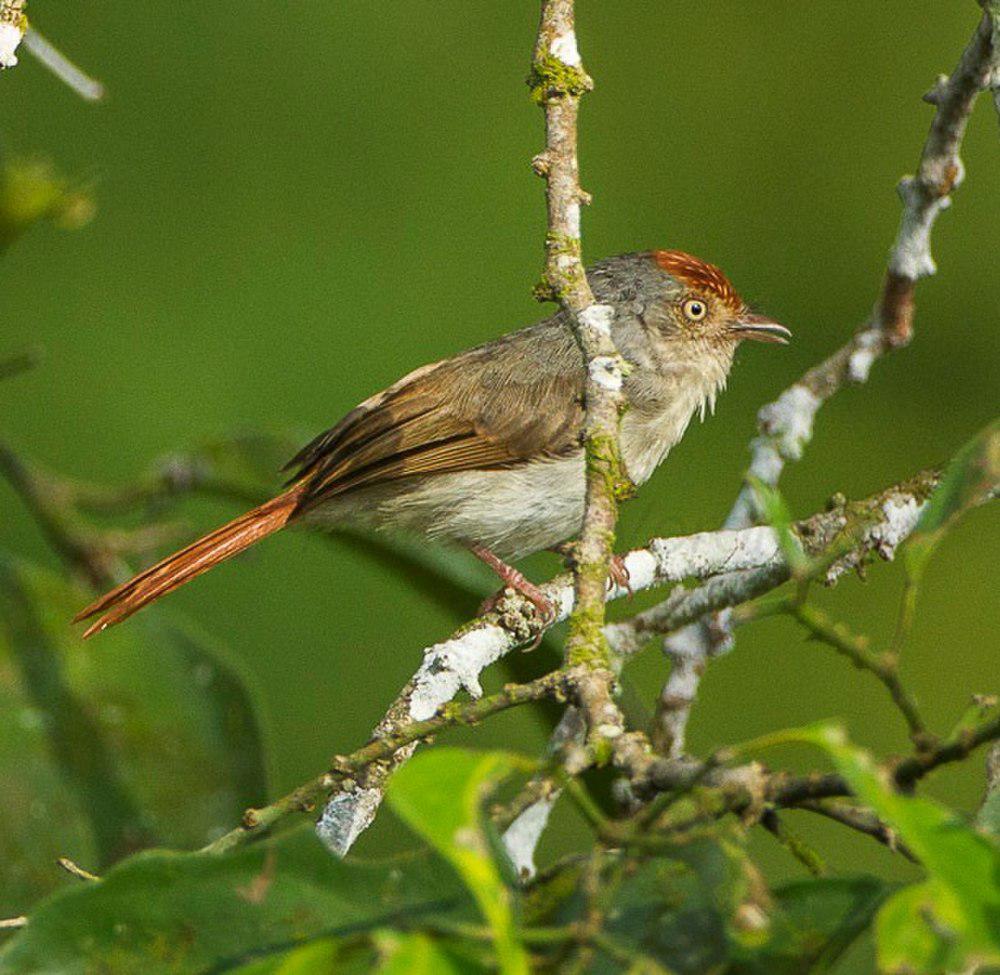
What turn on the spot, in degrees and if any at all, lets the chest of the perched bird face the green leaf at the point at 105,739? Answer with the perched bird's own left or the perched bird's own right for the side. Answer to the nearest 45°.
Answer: approximately 135° to the perched bird's own right

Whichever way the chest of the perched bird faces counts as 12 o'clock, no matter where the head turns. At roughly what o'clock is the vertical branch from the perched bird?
The vertical branch is roughly at 3 o'clock from the perched bird.

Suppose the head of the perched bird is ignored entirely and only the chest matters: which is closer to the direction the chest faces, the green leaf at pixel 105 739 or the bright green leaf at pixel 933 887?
the bright green leaf

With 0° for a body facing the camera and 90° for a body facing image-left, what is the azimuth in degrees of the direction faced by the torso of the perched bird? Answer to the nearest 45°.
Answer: approximately 270°

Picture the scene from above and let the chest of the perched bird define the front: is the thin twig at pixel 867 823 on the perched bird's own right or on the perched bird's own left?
on the perched bird's own right

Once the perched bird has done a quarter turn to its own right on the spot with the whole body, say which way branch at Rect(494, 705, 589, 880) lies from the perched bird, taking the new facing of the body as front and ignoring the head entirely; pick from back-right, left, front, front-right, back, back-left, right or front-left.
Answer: front
